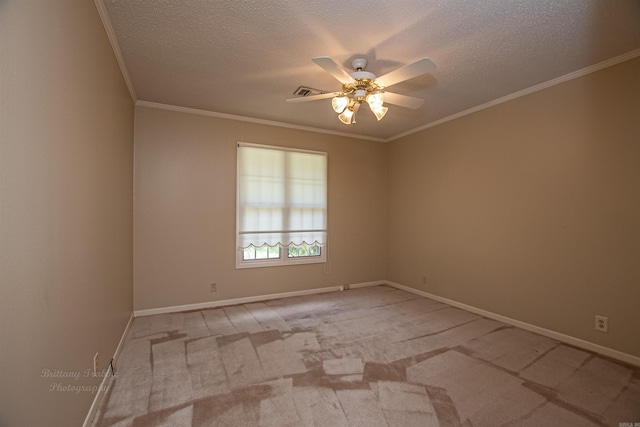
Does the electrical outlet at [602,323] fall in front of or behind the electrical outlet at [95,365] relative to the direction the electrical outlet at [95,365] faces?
in front

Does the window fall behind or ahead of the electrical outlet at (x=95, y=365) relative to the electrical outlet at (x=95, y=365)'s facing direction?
ahead

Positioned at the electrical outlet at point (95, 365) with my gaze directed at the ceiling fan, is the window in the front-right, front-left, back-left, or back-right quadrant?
front-left

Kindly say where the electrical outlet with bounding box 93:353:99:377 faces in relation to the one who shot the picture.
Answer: facing to the right of the viewer
